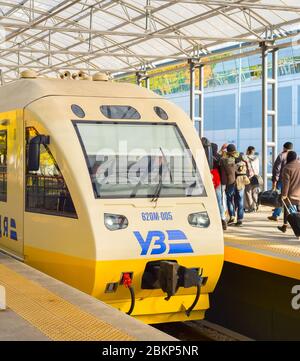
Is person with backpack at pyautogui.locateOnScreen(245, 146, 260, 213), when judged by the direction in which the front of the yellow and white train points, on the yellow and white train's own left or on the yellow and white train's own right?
on the yellow and white train's own left

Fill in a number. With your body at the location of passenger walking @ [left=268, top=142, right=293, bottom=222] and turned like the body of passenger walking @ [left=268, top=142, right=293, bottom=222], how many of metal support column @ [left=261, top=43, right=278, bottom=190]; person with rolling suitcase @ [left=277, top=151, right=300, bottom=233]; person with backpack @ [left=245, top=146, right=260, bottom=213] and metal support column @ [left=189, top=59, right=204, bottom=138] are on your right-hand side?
1

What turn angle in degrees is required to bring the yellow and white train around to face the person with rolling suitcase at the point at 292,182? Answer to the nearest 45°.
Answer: approximately 90° to its left

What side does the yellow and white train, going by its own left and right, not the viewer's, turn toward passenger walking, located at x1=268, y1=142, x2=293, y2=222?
left

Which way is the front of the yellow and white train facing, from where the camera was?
facing the viewer and to the right of the viewer

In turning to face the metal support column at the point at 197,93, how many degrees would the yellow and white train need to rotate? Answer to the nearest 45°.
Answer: approximately 135° to its left

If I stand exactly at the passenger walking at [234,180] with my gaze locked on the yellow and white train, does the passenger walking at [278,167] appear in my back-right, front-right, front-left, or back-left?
back-left
